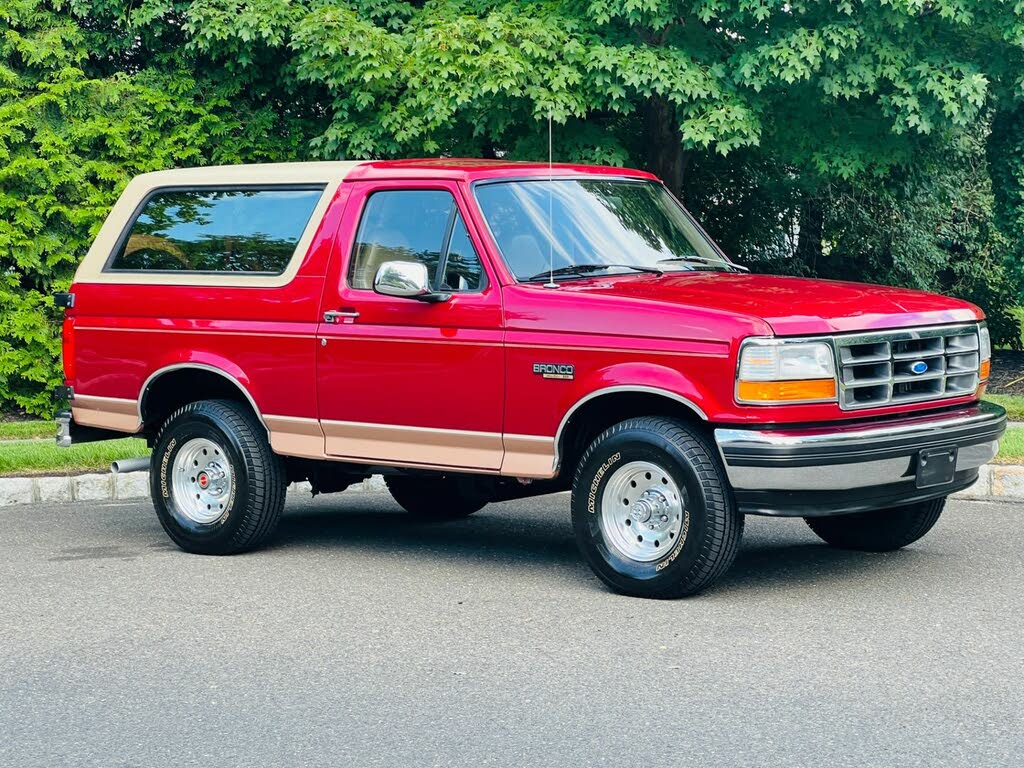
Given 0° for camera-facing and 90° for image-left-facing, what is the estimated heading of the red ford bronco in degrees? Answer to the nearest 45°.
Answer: approximately 315°

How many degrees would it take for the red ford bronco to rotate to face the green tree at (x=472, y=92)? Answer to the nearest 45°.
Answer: approximately 135° to its left
